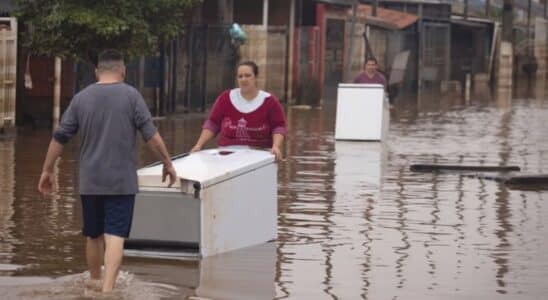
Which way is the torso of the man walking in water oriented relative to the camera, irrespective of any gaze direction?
away from the camera

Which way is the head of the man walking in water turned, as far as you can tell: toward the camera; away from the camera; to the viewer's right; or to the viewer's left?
away from the camera

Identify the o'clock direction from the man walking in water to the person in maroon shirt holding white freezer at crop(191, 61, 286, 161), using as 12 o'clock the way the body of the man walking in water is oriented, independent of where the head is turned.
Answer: The person in maroon shirt holding white freezer is roughly at 1 o'clock from the man walking in water.

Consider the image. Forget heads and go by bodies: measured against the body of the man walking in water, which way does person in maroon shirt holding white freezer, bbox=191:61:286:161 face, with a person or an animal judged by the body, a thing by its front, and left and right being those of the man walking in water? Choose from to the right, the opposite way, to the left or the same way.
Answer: the opposite way

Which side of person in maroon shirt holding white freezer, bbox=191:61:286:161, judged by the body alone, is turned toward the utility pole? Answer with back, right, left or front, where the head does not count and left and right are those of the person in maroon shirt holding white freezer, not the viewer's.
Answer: back

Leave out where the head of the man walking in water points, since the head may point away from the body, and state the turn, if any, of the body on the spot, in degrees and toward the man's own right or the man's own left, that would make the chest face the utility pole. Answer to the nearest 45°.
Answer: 0° — they already face it

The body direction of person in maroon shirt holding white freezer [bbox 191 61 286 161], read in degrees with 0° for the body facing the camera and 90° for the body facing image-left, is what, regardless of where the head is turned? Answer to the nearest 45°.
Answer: approximately 0°

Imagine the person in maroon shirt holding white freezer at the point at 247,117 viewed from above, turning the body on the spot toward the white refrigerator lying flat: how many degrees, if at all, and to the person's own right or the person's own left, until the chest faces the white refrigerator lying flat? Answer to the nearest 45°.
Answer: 0° — they already face it

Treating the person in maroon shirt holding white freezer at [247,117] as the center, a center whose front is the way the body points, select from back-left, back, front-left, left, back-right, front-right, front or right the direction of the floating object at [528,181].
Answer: back-left

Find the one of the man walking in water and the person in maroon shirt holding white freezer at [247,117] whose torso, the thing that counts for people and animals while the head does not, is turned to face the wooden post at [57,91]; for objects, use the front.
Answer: the man walking in water

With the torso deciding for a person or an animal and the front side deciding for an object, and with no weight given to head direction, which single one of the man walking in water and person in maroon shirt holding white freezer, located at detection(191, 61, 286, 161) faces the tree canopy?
the man walking in water

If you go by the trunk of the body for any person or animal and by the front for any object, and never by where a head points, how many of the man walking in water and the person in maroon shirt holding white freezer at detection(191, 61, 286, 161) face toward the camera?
1
